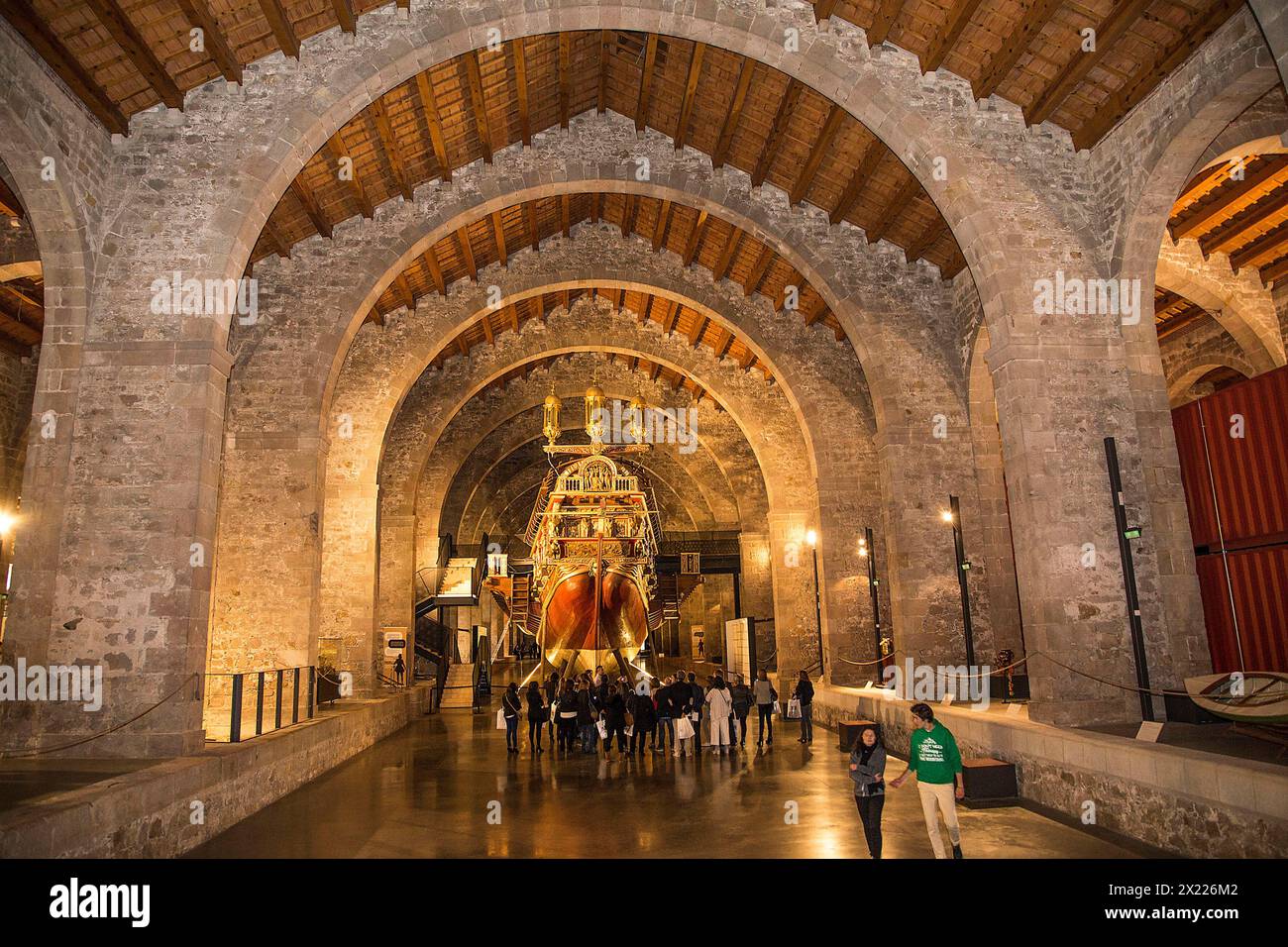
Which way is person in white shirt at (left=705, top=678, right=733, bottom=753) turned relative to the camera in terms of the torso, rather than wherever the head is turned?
away from the camera

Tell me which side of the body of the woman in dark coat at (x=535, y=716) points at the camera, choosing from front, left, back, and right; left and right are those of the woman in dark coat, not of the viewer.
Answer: back

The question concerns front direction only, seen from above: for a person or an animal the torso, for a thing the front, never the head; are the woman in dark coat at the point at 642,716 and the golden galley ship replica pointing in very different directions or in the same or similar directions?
same or similar directions

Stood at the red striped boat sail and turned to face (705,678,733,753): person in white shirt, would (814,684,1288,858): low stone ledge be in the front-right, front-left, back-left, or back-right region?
front-left

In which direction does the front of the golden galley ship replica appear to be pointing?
away from the camera

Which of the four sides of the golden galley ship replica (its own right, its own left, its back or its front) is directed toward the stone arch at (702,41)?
back

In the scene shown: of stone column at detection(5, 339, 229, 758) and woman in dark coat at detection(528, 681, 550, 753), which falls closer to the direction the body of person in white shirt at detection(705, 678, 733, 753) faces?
the woman in dark coat

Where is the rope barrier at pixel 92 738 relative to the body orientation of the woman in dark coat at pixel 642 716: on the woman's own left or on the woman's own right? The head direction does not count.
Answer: on the woman's own left

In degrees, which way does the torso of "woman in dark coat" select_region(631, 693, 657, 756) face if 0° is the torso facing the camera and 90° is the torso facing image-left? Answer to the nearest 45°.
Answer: approximately 180°

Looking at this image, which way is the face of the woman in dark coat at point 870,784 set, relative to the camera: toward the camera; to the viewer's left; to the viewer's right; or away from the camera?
toward the camera

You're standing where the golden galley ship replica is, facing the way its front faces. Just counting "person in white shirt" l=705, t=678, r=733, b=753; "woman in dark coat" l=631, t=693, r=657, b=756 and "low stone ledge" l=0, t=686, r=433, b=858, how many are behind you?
3

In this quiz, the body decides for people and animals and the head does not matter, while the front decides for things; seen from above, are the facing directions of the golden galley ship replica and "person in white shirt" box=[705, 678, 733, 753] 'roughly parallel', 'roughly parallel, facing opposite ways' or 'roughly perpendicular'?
roughly parallel

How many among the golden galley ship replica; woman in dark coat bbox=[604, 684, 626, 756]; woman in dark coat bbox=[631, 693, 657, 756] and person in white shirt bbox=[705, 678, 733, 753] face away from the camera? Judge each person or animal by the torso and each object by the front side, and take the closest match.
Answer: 4

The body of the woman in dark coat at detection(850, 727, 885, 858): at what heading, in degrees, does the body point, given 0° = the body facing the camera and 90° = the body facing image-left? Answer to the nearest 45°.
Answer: approximately 0°

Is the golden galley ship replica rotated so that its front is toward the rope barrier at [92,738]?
no

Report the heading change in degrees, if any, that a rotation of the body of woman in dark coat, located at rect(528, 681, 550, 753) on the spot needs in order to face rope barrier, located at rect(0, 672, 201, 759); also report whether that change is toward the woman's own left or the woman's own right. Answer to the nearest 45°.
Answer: approximately 135° to the woman's own left

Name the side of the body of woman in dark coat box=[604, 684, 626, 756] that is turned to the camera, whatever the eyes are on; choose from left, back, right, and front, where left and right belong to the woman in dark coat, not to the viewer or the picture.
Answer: back
